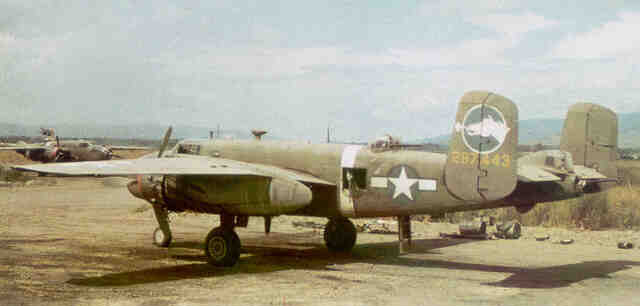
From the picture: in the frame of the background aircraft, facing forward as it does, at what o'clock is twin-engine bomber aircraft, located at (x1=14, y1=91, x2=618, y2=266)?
The twin-engine bomber aircraft is roughly at 1 o'clock from the background aircraft.

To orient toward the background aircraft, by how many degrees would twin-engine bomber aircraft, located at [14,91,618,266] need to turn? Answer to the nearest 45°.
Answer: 0° — it already faces it

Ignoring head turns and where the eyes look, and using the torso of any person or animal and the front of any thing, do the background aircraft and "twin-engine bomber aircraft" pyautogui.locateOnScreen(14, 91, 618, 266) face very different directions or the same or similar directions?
very different directions

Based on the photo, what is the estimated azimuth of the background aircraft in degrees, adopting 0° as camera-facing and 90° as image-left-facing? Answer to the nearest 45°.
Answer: approximately 315°
